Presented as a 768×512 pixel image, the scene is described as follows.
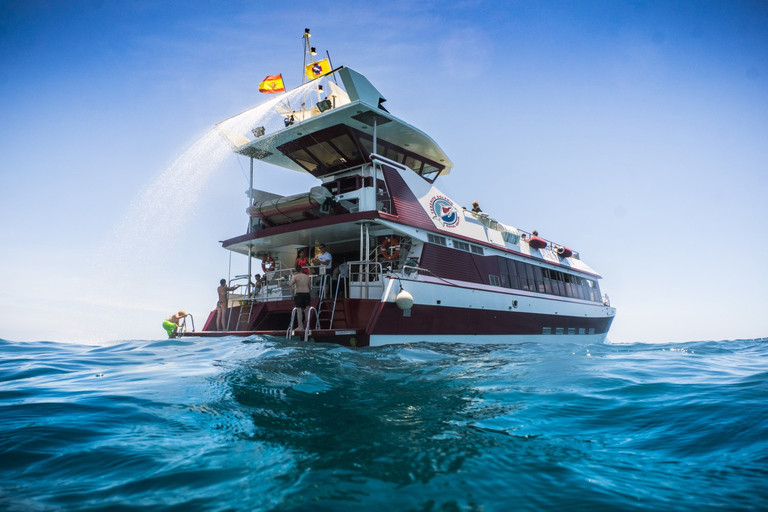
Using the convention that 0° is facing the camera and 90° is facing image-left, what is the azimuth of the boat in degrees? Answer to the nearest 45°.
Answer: approximately 225°

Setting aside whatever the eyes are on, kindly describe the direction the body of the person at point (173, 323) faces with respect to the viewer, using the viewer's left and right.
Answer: facing to the right of the viewer

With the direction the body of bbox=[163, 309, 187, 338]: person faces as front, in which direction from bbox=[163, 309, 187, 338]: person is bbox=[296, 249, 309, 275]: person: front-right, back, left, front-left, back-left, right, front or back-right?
front-right
